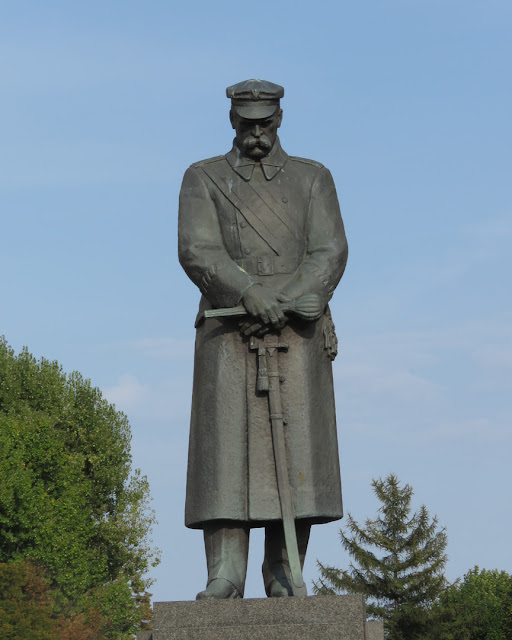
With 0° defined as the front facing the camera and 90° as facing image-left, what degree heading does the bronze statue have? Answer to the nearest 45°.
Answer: approximately 0°
